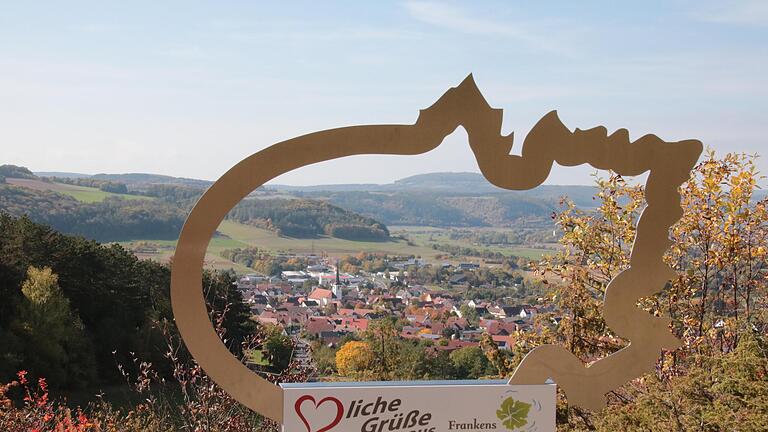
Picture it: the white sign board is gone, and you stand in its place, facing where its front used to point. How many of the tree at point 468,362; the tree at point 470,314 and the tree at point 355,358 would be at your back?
3

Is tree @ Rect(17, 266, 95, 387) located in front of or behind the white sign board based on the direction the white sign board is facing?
behind

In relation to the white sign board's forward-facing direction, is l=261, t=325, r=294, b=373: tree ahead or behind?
behind

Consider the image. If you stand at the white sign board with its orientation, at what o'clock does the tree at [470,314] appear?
The tree is roughly at 6 o'clock from the white sign board.

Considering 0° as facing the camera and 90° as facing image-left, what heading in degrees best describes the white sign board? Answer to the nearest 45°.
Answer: approximately 0°

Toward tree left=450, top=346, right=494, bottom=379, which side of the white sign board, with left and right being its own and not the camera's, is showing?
back

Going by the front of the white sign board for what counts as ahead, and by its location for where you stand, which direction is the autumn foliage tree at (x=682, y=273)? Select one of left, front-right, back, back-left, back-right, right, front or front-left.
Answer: back-left
